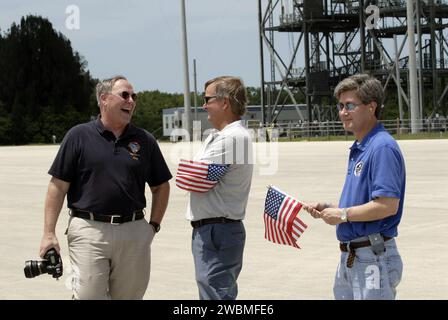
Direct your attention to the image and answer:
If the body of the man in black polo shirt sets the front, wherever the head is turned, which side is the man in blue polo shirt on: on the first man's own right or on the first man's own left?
on the first man's own left

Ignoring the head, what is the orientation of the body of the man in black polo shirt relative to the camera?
toward the camera

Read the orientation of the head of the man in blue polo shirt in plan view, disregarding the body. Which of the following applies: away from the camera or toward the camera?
toward the camera
